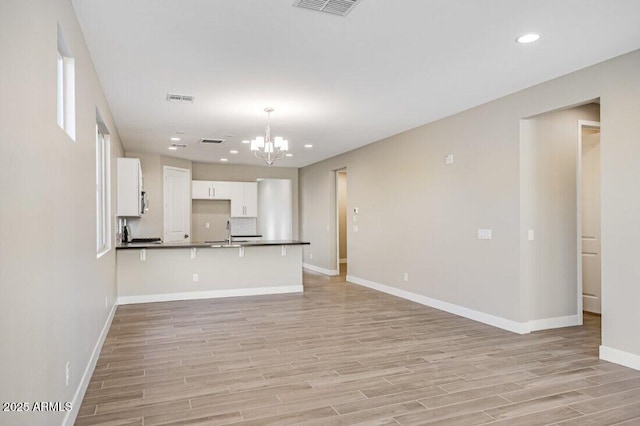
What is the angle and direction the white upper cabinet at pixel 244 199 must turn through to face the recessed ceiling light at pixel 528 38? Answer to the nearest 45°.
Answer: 0° — it already faces it

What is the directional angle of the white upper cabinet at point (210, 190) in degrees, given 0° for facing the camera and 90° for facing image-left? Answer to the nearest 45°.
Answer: approximately 0°

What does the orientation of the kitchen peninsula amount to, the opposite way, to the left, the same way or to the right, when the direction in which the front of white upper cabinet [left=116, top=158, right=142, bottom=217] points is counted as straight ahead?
to the right

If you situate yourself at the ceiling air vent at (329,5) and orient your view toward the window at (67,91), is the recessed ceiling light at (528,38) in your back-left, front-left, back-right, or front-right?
back-right

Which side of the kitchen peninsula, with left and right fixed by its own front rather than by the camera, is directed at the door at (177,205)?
back

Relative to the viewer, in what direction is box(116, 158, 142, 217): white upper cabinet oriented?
to the viewer's right

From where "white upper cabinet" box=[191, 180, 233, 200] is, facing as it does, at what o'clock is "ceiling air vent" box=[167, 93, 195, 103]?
The ceiling air vent is roughly at 12 o'clock from the white upper cabinet.
